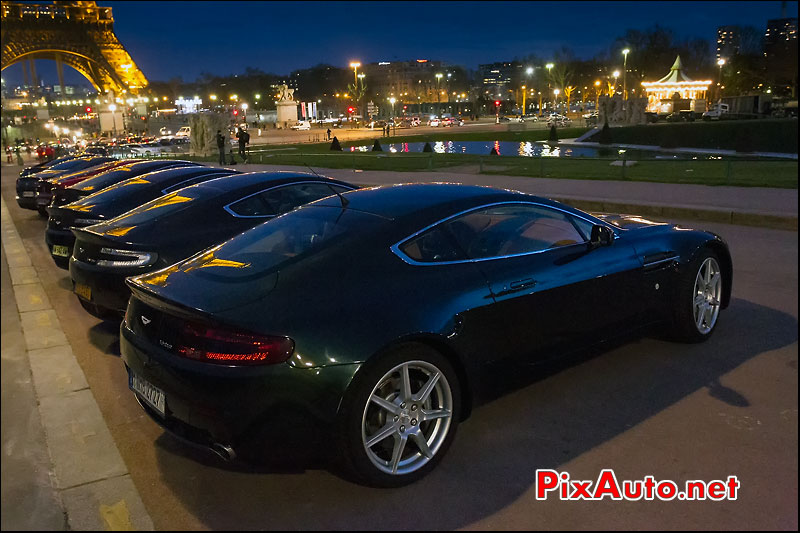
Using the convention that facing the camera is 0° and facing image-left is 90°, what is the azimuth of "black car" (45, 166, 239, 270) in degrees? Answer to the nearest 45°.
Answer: approximately 225°

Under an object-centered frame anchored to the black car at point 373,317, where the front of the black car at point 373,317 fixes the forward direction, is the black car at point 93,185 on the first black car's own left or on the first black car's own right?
on the first black car's own left

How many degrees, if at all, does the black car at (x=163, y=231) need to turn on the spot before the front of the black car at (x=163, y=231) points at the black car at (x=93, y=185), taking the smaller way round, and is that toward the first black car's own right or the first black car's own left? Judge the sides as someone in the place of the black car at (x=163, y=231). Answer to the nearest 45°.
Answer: approximately 45° to the first black car's own left

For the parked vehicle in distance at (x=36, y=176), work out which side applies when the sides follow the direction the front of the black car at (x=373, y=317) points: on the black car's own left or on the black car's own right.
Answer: on the black car's own left

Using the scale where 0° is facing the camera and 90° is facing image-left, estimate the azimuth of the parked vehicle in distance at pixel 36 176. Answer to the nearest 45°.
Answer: approximately 225°

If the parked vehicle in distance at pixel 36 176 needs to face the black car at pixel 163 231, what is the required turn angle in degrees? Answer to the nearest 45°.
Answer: approximately 135° to its right

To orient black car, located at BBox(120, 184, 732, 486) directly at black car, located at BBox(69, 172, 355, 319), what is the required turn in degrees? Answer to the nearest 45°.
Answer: approximately 90° to its left

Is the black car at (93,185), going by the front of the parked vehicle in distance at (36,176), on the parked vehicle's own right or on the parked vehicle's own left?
on the parked vehicle's own right

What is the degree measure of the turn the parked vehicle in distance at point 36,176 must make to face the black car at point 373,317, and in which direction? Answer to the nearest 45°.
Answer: approximately 135° to its right
